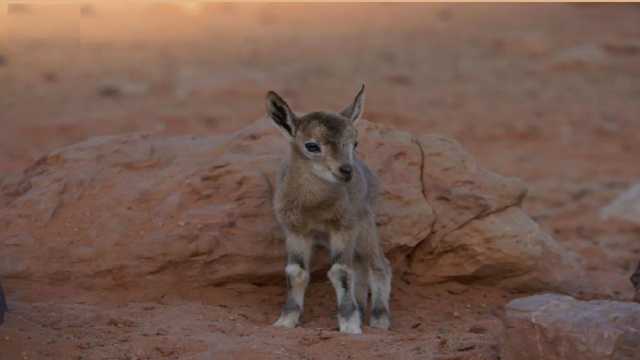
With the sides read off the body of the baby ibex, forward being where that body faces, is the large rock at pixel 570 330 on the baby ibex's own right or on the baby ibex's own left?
on the baby ibex's own left

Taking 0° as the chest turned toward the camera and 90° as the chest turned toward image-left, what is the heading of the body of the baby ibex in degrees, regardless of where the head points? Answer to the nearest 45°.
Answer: approximately 45°

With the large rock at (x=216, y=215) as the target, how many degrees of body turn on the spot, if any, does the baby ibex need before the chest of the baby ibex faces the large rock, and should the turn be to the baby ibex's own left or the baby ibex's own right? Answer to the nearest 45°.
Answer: approximately 90° to the baby ibex's own right
